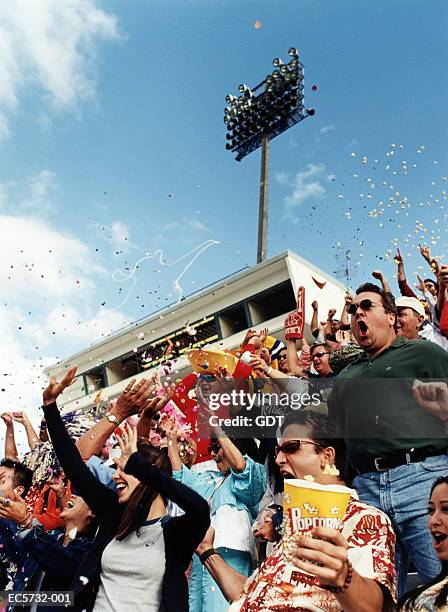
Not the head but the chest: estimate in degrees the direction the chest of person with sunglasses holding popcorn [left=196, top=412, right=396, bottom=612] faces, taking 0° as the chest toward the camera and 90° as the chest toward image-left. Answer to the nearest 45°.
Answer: approximately 45°

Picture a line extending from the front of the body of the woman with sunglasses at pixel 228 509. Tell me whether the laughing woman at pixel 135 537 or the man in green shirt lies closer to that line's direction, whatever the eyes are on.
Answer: the laughing woman

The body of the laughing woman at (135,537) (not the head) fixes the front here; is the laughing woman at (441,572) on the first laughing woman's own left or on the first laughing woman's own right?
on the first laughing woman's own left

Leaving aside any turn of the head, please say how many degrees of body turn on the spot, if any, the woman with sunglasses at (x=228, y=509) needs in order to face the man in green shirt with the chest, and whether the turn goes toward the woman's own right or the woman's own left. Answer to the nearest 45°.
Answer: approximately 90° to the woman's own left

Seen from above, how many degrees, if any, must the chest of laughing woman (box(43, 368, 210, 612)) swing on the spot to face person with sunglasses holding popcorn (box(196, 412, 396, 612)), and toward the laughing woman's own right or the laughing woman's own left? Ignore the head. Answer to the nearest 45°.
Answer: approximately 90° to the laughing woman's own left

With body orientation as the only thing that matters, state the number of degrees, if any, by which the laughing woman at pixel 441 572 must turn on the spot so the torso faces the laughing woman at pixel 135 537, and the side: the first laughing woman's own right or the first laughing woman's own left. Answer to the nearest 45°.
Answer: approximately 45° to the first laughing woman's own right

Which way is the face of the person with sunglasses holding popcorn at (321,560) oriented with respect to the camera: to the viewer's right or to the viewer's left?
to the viewer's left
